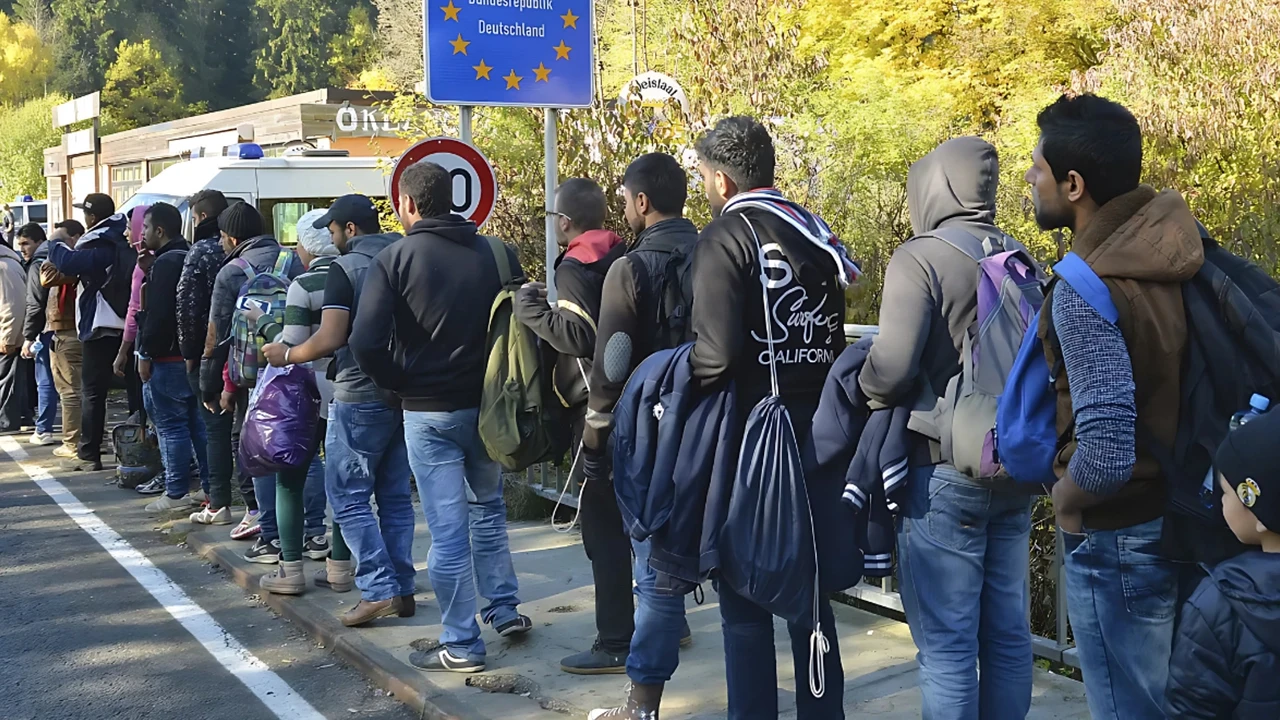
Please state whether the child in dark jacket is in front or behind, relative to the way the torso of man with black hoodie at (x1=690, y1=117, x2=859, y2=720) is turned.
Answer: behind

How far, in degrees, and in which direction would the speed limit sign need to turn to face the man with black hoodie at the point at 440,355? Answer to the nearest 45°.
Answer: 0° — it already faces them

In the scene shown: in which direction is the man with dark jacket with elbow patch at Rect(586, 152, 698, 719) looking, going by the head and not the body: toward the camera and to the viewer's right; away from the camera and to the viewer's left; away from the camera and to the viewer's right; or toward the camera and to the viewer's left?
away from the camera and to the viewer's left

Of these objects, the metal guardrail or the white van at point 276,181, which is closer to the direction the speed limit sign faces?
the metal guardrail

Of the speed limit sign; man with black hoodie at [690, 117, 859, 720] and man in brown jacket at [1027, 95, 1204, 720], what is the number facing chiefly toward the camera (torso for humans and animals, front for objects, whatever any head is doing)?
1

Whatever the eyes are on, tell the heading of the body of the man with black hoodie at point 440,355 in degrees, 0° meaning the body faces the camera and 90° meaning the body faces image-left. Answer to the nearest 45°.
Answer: approximately 135°

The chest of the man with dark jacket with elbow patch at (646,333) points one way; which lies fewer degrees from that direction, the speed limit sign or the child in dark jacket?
the speed limit sign

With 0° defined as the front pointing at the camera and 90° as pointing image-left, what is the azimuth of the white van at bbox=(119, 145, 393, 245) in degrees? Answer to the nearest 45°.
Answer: approximately 90°

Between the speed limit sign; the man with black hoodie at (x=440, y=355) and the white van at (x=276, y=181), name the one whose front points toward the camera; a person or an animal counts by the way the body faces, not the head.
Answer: the speed limit sign

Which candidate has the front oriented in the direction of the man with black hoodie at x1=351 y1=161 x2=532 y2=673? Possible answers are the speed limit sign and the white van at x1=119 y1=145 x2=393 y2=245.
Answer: the speed limit sign

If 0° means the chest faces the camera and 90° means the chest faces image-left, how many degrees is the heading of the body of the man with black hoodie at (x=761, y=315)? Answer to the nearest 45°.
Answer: approximately 135°
